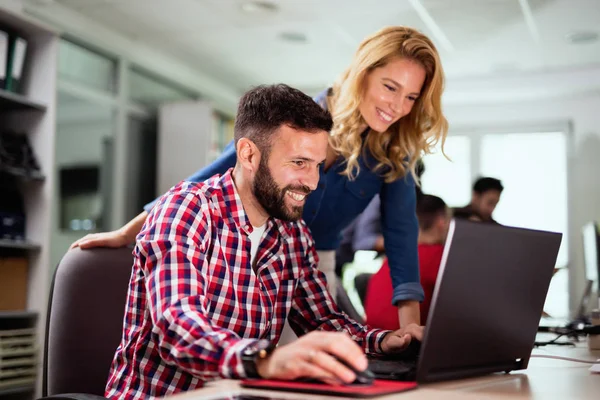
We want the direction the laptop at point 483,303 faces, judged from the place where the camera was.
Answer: facing away from the viewer and to the left of the viewer

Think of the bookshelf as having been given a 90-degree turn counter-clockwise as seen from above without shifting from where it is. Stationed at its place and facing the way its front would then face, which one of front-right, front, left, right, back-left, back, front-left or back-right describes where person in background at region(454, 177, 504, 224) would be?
front-right

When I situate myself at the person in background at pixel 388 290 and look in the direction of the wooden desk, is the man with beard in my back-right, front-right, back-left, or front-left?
front-right

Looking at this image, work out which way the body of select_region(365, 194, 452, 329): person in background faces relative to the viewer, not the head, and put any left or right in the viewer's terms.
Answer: facing away from the viewer and to the right of the viewer

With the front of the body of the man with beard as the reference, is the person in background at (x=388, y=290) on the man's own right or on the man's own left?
on the man's own left

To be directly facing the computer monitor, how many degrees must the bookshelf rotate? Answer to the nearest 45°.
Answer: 0° — it already faces it

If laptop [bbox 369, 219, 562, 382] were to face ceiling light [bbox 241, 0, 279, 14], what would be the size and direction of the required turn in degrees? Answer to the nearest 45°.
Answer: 0° — it already faces it

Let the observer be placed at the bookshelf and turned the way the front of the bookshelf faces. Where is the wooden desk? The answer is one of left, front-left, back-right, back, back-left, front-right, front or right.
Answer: front-right

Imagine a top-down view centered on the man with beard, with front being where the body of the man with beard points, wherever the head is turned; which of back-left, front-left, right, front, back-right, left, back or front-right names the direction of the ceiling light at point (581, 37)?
left

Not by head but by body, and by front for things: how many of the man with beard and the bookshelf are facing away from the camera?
0

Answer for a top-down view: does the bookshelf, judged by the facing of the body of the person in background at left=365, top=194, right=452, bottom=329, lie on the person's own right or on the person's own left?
on the person's own left

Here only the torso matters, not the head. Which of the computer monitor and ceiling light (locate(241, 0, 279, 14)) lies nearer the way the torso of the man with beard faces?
the computer monitor

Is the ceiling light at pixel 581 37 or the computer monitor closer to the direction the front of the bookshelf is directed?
the computer monitor

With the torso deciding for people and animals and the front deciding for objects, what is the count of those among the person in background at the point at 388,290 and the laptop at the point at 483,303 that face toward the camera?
0

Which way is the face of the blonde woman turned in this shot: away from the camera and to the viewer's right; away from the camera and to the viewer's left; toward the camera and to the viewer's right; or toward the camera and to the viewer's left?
toward the camera and to the viewer's right

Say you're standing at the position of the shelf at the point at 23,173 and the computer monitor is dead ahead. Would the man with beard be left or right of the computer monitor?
right

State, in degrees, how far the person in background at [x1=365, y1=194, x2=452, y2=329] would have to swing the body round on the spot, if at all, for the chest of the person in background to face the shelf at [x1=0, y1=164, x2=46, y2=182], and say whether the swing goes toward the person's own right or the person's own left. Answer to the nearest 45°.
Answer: approximately 90° to the person's own left

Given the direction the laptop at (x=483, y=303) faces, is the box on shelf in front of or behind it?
in front

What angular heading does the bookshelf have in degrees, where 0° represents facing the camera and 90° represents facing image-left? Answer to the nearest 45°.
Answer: approximately 315°

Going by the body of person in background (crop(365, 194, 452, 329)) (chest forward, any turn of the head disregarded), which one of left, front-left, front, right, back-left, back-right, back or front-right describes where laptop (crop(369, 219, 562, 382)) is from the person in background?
back-right
